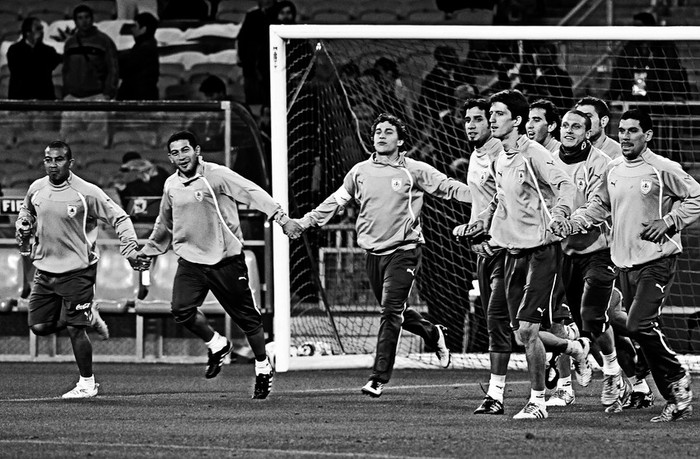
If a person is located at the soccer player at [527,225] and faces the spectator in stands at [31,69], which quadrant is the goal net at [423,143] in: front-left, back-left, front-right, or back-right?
front-right

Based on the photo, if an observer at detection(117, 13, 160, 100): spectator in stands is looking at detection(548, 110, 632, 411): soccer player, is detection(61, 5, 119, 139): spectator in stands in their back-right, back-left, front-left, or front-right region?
back-right

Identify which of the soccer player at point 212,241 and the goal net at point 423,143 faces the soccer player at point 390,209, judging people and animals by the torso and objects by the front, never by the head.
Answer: the goal net

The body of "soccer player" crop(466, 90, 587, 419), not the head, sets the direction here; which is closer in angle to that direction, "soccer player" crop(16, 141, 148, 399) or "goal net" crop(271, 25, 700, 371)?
the soccer player

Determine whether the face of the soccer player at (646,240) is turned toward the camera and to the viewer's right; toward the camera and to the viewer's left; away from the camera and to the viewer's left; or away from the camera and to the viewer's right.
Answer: toward the camera and to the viewer's left

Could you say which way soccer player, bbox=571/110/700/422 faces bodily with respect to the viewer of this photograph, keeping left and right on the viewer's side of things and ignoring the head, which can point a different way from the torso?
facing the viewer and to the left of the viewer

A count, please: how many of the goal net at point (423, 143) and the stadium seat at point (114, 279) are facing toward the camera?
2

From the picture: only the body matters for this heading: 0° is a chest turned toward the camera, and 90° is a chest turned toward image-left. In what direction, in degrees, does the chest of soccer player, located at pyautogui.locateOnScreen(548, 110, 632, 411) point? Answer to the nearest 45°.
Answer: approximately 45°

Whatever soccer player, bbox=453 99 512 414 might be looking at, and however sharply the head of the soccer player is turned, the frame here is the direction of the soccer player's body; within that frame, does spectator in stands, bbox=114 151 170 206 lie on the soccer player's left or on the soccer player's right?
on the soccer player's right

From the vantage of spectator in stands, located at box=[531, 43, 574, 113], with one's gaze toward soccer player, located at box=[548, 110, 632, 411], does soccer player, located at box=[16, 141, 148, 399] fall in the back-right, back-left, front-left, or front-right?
front-right

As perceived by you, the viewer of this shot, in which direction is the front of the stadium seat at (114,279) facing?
facing the viewer

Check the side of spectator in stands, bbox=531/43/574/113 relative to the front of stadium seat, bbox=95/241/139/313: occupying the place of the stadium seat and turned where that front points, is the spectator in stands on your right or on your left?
on your left
